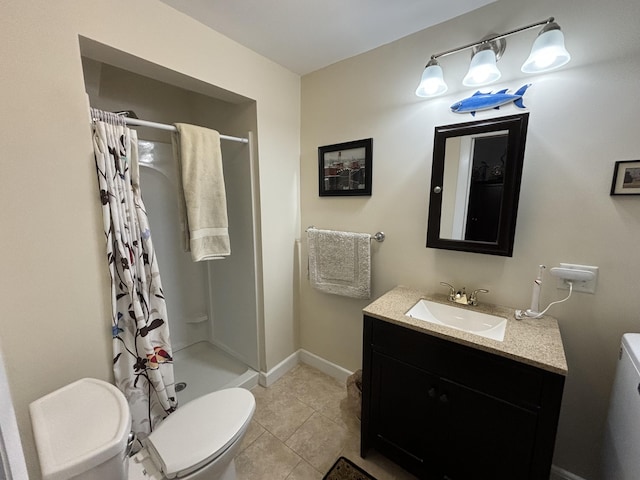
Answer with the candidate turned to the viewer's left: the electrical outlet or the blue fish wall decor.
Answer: the blue fish wall decor

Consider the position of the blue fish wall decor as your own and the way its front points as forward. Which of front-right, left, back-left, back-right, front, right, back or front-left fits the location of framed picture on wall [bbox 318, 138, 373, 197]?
front

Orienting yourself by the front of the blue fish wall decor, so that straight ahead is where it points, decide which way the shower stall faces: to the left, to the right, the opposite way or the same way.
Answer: the opposite way

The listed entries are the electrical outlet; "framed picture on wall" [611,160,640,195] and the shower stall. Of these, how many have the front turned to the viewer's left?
0

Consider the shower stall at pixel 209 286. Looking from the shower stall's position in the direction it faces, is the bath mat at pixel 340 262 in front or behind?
in front

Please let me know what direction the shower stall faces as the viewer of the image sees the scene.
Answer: facing the viewer and to the right of the viewer

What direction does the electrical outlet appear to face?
toward the camera

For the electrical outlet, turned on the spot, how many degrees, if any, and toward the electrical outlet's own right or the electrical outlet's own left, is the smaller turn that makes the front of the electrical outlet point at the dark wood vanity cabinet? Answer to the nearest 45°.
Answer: approximately 45° to the electrical outlet's own right

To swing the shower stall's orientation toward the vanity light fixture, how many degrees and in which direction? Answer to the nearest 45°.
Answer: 0° — it already faces it

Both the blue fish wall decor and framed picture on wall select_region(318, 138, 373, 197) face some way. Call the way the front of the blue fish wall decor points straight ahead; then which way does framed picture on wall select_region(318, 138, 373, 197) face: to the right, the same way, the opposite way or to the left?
to the left

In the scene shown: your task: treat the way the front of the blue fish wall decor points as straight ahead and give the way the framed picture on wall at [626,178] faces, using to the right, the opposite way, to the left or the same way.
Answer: to the left

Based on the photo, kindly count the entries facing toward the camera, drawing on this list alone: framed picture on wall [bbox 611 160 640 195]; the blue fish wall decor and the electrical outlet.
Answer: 2

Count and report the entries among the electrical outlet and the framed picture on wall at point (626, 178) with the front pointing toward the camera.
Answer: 2

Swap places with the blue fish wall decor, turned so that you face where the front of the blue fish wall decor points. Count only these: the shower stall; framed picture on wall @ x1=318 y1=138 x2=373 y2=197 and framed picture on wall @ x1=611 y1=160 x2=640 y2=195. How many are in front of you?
2

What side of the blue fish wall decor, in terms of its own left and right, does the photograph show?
left
